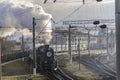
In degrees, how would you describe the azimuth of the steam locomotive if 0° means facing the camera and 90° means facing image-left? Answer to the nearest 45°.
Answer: approximately 315°
